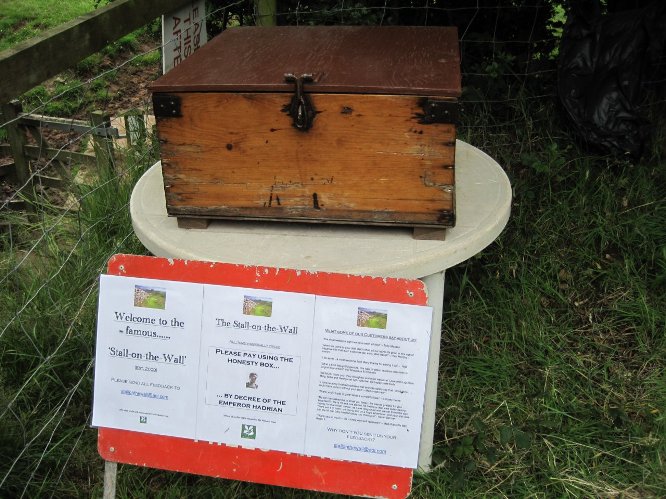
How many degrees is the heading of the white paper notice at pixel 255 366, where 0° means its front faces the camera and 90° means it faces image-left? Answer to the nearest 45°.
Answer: approximately 0°

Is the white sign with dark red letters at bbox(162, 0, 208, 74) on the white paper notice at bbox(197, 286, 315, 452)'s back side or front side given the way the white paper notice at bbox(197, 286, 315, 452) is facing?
on the back side

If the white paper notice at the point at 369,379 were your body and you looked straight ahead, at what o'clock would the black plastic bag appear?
The black plastic bag is roughly at 7 o'clock from the white paper notice.

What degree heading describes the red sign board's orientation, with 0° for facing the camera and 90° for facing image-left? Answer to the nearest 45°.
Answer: approximately 0°

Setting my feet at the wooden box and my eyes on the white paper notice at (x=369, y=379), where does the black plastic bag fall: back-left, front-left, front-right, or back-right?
back-left
